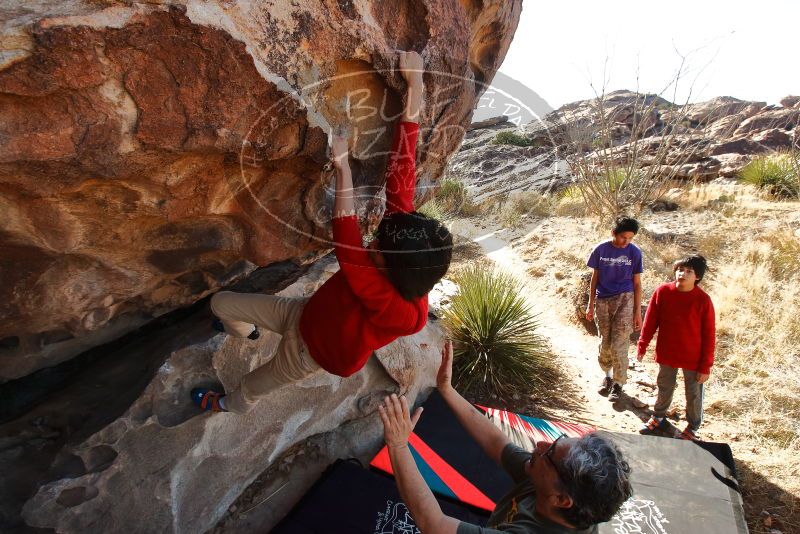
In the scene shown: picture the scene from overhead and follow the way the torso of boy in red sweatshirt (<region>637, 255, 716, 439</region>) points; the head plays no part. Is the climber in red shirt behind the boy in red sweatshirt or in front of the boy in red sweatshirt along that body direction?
in front

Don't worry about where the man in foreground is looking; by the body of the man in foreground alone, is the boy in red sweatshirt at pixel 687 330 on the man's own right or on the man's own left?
on the man's own right

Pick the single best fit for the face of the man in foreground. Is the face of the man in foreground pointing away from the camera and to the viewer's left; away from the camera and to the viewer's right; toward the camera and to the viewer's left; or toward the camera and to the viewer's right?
away from the camera and to the viewer's left

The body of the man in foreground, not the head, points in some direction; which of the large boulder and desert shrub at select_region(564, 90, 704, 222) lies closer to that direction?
the large boulder

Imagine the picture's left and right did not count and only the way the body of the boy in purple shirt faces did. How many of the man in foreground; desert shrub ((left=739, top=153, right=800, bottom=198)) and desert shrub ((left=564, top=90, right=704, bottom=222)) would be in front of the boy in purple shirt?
1

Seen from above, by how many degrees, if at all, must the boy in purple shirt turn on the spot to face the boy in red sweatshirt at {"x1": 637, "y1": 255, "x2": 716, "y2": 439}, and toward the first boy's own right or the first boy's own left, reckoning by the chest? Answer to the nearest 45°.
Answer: approximately 45° to the first boy's own left

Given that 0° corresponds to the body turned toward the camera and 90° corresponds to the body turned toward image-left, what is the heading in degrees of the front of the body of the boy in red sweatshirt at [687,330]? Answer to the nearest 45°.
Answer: approximately 45°

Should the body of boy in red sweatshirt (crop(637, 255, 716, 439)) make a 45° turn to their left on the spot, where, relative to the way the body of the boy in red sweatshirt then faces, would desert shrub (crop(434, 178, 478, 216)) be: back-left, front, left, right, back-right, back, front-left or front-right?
back-right

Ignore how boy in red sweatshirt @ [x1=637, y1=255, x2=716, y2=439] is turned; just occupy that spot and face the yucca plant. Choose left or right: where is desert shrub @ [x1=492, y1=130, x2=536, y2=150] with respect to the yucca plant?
right

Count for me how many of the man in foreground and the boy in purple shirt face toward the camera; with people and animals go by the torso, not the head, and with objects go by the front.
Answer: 1

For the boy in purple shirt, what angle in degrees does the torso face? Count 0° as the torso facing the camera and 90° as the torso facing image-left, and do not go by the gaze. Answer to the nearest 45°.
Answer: approximately 0°
